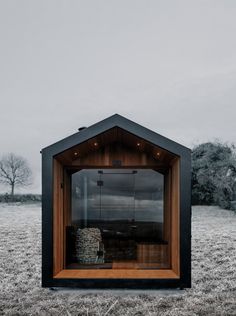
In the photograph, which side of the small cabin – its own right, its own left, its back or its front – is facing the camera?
front

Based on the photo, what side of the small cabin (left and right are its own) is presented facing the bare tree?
back
